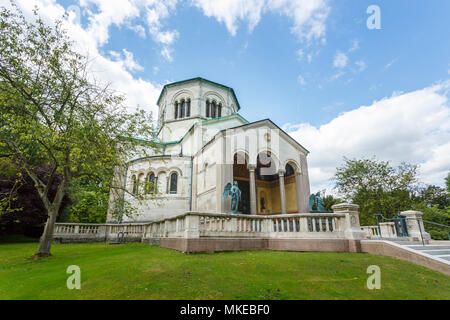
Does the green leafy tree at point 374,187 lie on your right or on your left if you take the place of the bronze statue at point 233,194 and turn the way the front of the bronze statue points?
on your left

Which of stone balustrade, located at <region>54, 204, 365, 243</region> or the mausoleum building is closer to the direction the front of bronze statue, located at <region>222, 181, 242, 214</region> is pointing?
the stone balustrade

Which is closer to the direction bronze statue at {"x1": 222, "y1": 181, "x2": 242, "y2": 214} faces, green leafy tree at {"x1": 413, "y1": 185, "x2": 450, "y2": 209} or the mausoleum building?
the green leafy tree

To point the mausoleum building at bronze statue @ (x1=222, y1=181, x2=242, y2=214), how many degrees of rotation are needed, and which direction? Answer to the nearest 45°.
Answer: approximately 45° to its right

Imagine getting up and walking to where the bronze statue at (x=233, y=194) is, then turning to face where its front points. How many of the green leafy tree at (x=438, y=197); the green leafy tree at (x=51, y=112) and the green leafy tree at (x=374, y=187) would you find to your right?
1

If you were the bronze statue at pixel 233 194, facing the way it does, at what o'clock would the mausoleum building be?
The mausoleum building is roughly at 7 o'clock from the bronze statue.

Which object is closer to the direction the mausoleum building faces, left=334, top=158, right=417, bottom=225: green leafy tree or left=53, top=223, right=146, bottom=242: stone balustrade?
the green leafy tree

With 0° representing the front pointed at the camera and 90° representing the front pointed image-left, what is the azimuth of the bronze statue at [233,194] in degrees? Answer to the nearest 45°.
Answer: approximately 315°

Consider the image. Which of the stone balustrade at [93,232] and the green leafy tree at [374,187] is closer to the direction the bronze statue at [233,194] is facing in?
the green leafy tree
